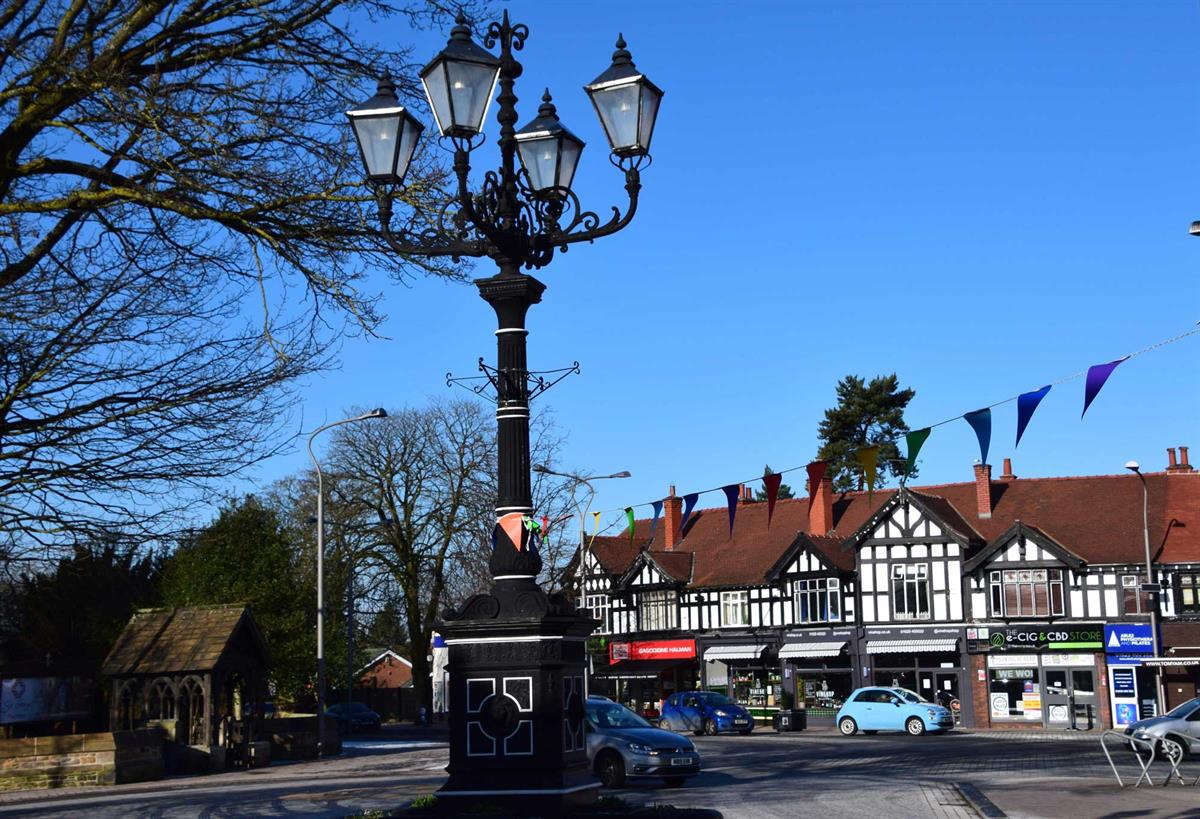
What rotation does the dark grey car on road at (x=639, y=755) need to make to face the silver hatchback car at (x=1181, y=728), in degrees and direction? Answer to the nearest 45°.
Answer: approximately 90° to its left

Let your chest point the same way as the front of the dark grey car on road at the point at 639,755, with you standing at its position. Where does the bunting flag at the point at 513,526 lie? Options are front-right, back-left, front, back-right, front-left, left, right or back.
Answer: front-right

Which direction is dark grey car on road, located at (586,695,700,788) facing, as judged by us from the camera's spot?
facing the viewer and to the right of the viewer

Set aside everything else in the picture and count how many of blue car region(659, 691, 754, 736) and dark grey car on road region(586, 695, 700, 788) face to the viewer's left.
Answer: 0

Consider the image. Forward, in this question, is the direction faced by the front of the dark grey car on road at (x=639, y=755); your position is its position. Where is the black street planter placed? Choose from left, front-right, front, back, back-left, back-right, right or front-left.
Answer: back-left
